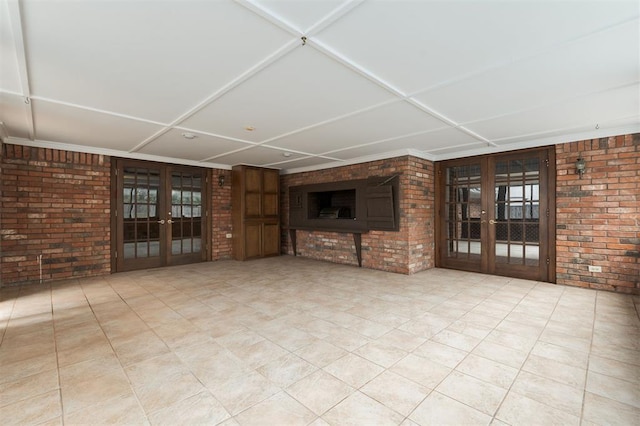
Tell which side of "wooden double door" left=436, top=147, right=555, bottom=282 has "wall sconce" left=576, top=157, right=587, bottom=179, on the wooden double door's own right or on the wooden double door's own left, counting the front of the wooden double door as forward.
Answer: on the wooden double door's own left

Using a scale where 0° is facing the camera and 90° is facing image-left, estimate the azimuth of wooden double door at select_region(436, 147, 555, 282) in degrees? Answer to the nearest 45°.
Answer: approximately 45°
